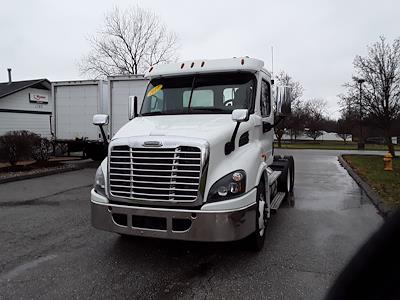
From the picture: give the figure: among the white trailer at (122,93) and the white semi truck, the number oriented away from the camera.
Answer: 1

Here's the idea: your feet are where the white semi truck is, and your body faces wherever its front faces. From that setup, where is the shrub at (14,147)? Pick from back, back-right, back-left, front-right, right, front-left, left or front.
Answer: right

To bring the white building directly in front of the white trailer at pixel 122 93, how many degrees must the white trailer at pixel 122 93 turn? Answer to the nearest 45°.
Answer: approximately 45° to its left

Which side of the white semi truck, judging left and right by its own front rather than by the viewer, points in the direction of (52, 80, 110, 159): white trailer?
right

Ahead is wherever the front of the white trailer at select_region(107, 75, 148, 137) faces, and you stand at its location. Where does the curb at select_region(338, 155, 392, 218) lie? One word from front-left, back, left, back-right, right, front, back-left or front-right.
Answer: back-right

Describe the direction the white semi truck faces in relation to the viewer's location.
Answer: facing the viewer and to the left of the viewer

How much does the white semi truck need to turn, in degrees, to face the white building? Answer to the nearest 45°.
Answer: approximately 90° to its right

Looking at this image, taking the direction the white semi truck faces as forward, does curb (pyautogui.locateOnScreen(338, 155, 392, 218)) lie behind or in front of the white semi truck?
behind

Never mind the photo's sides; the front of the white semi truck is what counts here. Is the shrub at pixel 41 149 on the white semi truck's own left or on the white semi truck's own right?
on the white semi truck's own right

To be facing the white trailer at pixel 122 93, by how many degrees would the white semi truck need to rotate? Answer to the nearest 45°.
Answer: approximately 135° to its right

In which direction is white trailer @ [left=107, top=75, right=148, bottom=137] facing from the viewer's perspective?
away from the camera
